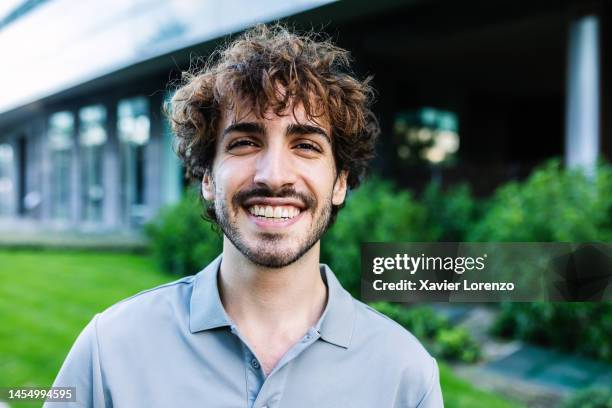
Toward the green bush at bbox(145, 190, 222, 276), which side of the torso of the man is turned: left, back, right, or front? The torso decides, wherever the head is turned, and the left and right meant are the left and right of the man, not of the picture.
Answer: back

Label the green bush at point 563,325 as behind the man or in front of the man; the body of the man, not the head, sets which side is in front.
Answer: behind

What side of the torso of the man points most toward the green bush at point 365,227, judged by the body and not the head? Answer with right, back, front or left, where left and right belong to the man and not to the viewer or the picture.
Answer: back

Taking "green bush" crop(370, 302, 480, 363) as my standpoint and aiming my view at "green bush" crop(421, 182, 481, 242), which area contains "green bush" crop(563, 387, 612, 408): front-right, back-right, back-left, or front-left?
back-right

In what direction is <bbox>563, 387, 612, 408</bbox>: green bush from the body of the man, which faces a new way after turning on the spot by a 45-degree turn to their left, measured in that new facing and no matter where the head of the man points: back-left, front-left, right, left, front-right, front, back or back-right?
left

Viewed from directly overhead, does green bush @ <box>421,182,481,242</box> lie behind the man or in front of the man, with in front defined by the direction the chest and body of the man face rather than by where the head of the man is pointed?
behind

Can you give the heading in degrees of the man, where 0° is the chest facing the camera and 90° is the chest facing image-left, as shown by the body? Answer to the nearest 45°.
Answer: approximately 0°
